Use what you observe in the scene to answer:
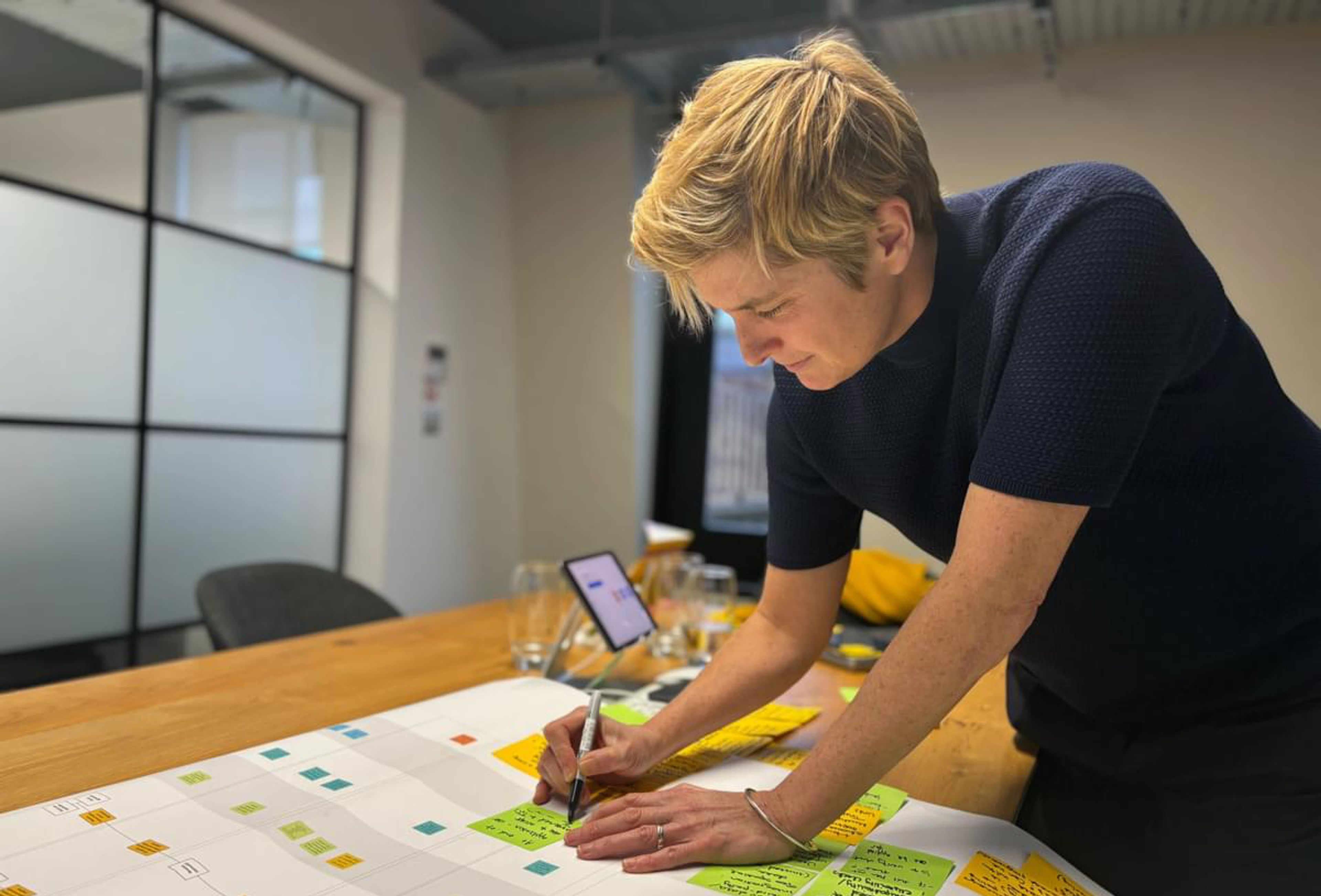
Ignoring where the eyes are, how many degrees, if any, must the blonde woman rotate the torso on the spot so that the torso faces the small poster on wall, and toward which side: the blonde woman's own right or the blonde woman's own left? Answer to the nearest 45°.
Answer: approximately 90° to the blonde woman's own right

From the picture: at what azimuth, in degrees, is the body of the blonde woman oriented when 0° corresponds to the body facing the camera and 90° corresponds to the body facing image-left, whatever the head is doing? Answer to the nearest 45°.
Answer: approximately 45°

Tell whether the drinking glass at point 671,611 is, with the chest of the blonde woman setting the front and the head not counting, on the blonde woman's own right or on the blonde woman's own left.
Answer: on the blonde woman's own right
